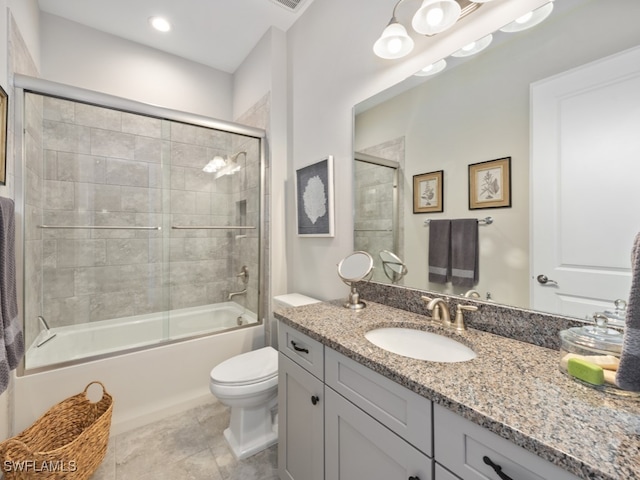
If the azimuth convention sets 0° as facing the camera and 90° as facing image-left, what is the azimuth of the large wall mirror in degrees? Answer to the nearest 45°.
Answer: approximately 45°

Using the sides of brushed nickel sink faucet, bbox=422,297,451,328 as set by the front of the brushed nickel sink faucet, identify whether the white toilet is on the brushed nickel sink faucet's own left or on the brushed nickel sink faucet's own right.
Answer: on the brushed nickel sink faucet's own right

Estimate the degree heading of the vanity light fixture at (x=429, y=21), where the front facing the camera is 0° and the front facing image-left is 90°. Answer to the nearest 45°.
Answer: approximately 45°

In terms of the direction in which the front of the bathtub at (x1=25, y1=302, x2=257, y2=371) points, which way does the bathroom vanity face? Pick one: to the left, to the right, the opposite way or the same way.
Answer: to the right

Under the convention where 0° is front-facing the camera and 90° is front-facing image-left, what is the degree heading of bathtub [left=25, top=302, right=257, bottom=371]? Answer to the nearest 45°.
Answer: approximately 0°

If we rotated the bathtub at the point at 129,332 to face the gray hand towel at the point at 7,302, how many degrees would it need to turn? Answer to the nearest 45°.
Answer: approximately 45° to its right

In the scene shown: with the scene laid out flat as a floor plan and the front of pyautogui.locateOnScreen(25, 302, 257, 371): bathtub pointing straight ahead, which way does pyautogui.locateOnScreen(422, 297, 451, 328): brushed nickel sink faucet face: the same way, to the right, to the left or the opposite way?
to the right

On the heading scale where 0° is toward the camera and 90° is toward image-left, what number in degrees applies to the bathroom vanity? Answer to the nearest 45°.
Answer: approximately 45°

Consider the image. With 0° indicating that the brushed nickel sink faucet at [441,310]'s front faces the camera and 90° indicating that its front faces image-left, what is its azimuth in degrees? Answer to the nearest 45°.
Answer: approximately 45°

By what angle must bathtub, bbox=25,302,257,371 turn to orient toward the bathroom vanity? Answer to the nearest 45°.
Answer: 0° — it already faces it
